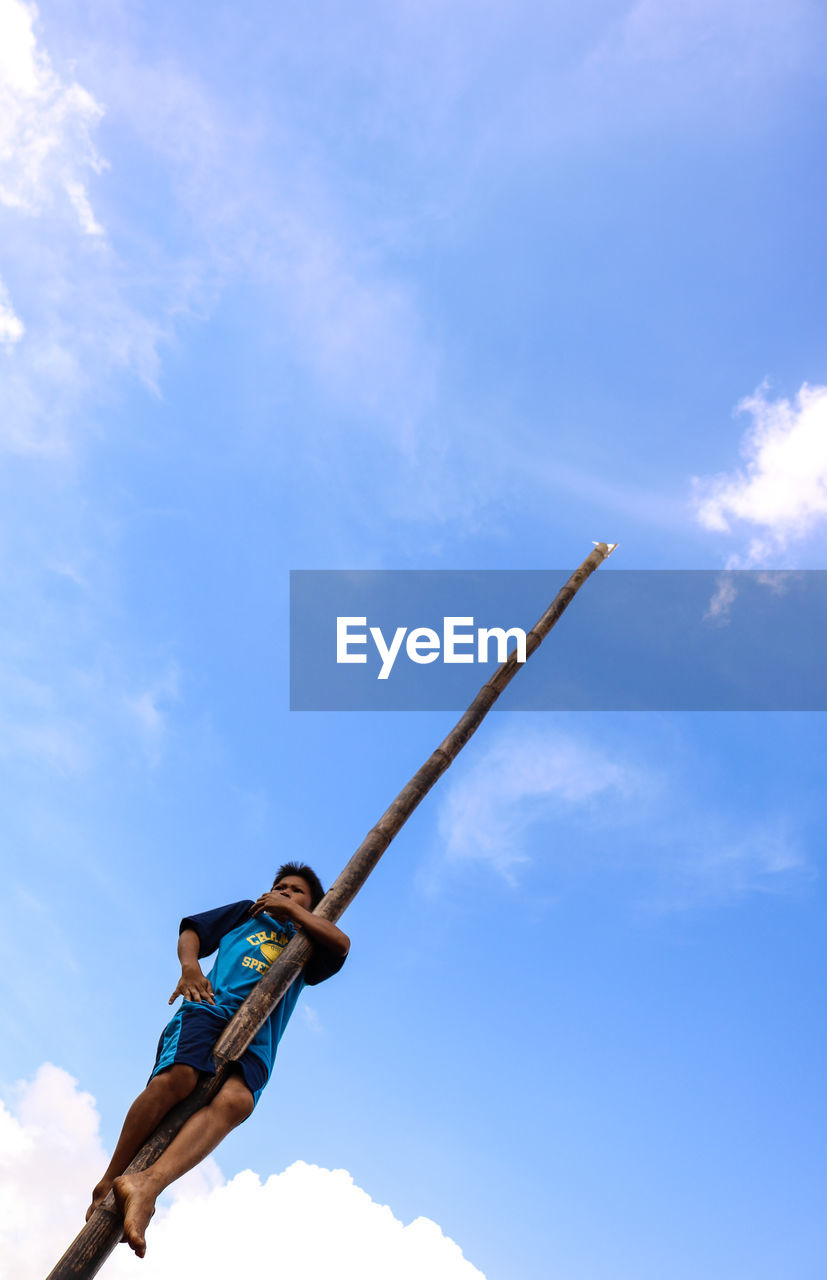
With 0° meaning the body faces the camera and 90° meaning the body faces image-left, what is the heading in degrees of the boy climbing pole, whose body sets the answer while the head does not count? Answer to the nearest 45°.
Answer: approximately 0°
